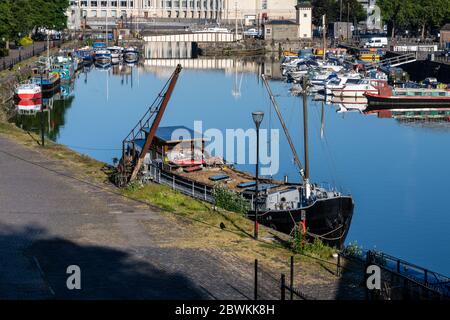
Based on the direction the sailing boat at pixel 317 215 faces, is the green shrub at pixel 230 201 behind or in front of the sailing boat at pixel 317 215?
behind

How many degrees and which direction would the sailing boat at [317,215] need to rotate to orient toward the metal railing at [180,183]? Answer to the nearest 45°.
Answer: approximately 180°

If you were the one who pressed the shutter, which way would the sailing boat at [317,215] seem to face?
facing the viewer and to the right of the viewer
